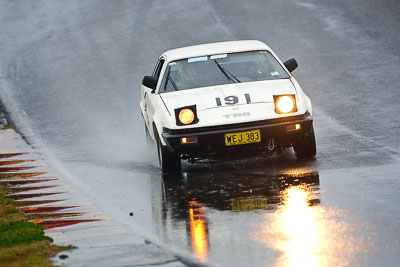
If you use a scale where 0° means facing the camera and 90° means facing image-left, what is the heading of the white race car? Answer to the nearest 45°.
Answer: approximately 0°
